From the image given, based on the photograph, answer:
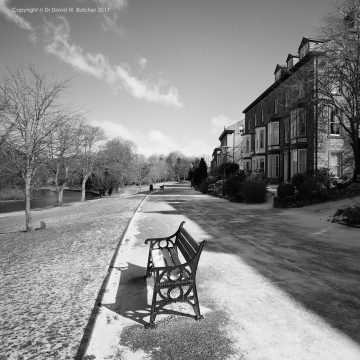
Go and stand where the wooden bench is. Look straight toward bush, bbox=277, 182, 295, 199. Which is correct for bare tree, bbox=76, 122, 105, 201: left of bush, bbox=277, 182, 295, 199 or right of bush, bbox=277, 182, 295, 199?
left

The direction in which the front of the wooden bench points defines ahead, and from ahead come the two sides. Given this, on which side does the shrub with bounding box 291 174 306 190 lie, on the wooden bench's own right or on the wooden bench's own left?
on the wooden bench's own right

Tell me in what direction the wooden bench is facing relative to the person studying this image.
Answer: facing to the left of the viewer

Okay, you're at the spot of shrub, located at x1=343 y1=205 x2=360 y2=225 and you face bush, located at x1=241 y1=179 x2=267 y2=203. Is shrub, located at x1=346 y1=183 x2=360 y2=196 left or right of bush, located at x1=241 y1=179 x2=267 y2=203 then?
right

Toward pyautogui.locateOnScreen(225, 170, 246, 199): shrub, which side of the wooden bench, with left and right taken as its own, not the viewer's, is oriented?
right

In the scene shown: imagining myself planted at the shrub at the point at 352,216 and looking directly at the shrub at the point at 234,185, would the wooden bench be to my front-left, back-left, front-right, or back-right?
back-left

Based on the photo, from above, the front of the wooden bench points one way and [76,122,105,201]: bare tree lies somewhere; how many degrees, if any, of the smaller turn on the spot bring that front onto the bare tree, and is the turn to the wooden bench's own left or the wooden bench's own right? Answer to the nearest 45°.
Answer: approximately 90° to the wooden bench's own right

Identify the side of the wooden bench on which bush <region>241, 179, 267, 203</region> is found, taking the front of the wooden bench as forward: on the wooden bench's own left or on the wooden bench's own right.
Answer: on the wooden bench's own right

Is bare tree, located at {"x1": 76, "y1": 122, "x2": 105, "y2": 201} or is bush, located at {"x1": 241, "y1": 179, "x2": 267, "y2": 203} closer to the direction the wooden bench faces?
the bare tree

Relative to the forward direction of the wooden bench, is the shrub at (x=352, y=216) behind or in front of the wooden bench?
behind

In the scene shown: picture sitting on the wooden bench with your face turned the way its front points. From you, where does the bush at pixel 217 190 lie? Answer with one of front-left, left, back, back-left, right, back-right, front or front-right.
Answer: right

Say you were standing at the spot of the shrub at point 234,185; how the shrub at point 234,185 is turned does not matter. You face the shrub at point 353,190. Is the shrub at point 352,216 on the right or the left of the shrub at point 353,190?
right

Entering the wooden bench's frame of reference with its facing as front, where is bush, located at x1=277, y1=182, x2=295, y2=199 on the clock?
The bush is roughly at 4 o'clock from the wooden bench.

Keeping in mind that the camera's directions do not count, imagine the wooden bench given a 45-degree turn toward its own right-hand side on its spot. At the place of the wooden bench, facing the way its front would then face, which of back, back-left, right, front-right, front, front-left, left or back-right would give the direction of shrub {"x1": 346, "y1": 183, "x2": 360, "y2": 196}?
right
